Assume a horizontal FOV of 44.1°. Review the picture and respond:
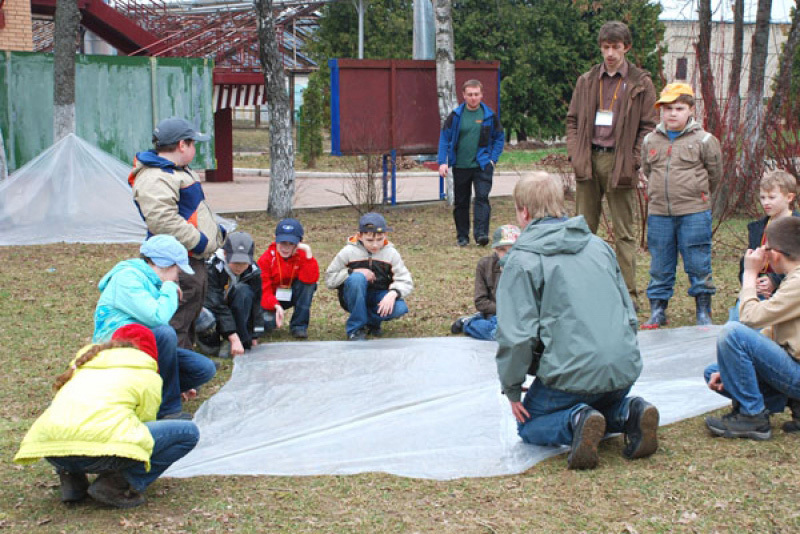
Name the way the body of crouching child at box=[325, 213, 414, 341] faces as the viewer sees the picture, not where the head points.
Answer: toward the camera

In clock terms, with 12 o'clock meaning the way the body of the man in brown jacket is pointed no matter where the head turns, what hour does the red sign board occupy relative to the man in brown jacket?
The red sign board is roughly at 5 o'clock from the man in brown jacket.

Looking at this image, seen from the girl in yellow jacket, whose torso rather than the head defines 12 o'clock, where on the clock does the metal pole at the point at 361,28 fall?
The metal pole is roughly at 11 o'clock from the girl in yellow jacket.

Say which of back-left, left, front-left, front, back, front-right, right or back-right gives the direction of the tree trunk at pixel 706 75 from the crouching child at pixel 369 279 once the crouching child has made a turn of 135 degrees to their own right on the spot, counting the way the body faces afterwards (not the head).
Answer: right

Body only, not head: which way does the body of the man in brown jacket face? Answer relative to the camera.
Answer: toward the camera

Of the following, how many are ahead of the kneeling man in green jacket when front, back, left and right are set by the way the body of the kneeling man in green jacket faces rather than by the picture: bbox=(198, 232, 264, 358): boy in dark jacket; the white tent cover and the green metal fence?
3

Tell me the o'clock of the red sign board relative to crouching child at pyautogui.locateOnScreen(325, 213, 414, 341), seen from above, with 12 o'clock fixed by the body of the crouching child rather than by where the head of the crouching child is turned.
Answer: The red sign board is roughly at 6 o'clock from the crouching child.

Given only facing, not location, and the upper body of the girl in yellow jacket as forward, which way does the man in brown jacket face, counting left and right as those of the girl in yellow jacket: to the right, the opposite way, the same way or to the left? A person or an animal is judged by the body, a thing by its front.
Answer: the opposite way

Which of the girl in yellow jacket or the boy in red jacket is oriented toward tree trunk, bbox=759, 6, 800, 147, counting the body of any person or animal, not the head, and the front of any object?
the girl in yellow jacket

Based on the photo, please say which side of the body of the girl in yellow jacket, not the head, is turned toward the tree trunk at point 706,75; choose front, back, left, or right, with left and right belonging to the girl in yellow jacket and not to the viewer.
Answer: front

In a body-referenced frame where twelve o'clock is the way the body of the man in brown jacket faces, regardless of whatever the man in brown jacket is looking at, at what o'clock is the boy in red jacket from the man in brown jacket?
The boy in red jacket is roughly at 2 o'clock from the man in brown jacket.

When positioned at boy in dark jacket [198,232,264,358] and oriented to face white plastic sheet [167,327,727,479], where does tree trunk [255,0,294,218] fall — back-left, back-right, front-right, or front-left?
back-left

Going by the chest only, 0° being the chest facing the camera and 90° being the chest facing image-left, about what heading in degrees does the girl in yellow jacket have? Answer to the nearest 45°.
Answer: approximately 225°

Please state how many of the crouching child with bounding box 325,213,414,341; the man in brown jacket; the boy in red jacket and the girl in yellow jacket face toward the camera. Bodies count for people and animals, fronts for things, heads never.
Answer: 3

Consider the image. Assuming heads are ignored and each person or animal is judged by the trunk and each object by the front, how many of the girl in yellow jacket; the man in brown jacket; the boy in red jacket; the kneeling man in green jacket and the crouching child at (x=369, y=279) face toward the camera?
3

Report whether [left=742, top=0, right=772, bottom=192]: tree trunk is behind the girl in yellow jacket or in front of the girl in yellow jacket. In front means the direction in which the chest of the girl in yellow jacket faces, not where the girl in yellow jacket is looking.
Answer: in front

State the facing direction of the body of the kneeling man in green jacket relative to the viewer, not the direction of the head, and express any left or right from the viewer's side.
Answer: facing away from the viewer and to the left of the viewer
